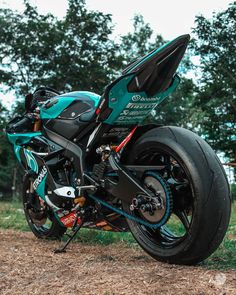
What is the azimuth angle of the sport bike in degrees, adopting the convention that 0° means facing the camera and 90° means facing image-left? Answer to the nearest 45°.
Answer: approximately 135°
